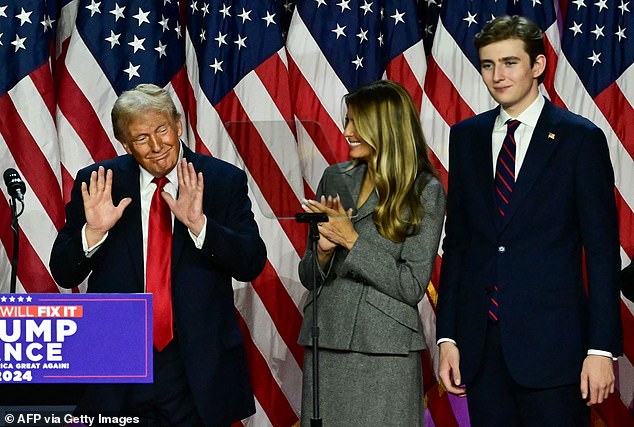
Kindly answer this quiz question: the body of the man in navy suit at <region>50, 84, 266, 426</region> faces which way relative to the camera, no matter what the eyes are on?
toward the camera

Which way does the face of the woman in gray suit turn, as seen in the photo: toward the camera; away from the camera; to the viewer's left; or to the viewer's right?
to the viewer's left

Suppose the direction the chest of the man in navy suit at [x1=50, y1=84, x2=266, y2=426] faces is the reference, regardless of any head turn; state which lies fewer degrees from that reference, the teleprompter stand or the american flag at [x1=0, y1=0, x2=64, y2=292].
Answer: the teleprompter stand

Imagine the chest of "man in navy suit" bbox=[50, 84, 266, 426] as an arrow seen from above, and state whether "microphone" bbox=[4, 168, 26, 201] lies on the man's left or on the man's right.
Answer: on the man's right

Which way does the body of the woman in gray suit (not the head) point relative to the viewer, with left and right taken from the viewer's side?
facing the viewer and to the left of the viewer

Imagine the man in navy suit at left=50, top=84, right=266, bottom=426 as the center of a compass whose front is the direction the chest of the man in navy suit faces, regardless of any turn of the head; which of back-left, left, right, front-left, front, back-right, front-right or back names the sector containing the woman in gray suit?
left

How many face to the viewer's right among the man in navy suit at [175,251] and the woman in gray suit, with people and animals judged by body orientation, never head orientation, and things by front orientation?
0

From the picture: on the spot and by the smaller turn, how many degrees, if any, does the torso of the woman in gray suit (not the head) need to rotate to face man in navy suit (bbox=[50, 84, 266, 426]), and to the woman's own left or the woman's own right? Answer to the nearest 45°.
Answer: approximately 45° to the woman's own right

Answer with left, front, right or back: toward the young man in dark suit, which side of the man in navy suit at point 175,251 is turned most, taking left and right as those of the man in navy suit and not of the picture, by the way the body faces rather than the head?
left
